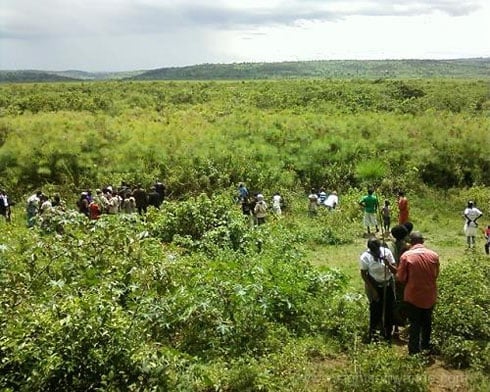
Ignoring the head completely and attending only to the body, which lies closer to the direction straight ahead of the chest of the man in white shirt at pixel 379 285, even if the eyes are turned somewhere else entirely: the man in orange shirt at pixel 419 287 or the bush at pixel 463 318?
the man in orange shirt

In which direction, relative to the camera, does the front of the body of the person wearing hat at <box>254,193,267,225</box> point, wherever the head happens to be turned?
away from the camera

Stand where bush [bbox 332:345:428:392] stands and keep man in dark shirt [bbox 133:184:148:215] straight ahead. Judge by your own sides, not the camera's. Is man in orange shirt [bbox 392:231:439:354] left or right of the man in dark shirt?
right

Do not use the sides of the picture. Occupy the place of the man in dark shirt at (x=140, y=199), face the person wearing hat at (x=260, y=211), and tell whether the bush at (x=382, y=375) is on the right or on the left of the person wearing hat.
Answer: right

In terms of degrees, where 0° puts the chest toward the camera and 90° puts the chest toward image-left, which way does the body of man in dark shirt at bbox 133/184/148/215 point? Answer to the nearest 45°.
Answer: approximately 180°

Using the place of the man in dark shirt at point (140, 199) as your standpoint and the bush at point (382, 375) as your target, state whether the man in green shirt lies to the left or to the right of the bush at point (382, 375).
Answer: left

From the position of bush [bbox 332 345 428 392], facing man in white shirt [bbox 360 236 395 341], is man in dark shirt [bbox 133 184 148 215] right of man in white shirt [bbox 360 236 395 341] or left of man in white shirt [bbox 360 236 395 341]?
left
